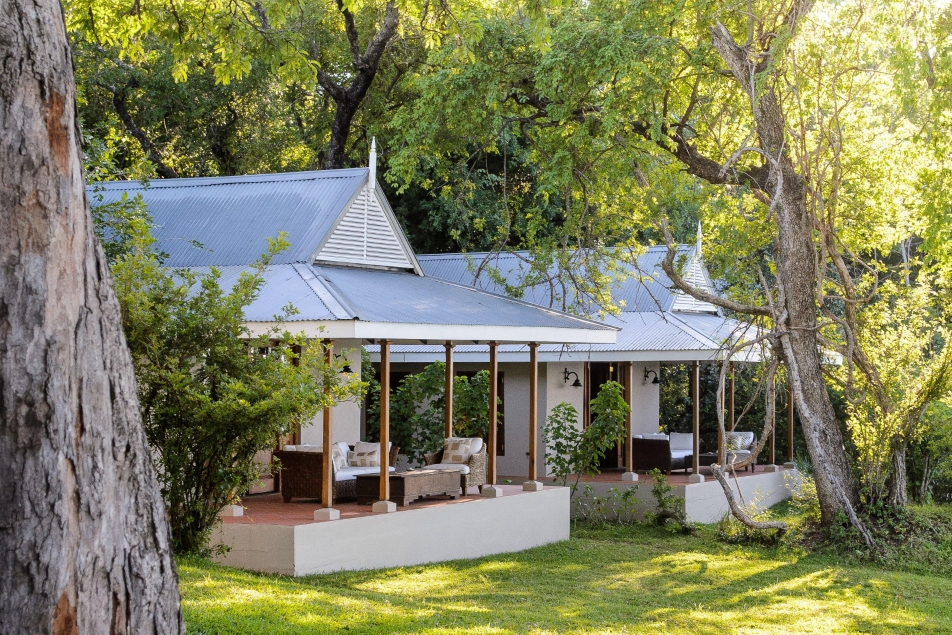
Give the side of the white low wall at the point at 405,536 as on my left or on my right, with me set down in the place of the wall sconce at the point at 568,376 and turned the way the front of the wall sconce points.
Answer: on my right

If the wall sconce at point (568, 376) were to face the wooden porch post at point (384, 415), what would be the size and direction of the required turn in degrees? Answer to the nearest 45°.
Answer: approximately 45° to its right

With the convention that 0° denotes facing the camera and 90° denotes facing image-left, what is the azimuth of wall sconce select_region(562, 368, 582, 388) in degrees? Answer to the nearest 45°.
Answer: approximately 315°

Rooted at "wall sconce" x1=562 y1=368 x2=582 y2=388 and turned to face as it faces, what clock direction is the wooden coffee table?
The wooden coffee table is roughly at 2 o'clock from the wall sconce.

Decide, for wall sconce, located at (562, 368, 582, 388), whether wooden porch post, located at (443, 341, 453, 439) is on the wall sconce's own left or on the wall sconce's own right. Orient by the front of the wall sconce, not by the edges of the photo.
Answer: on the wall sconce's own right
